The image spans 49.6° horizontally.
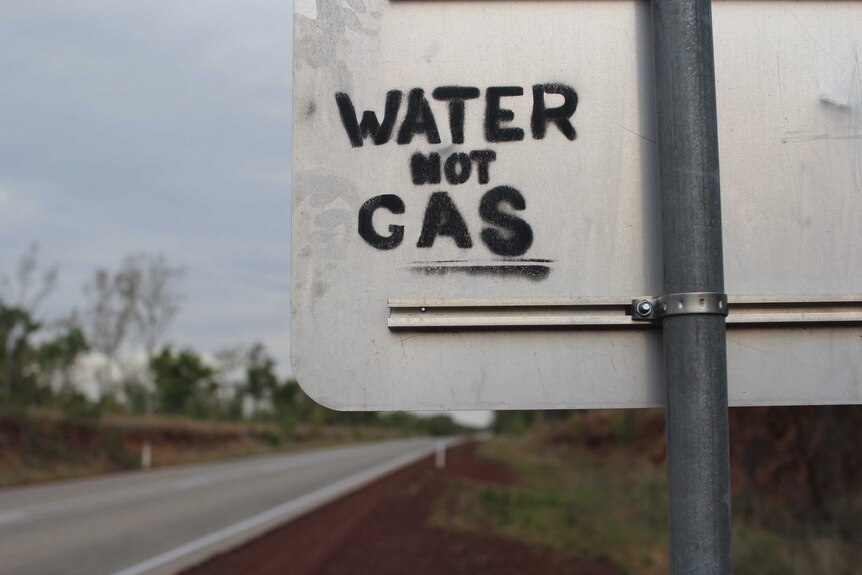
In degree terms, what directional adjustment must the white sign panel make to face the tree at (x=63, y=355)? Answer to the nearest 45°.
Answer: approximately 45° to its left

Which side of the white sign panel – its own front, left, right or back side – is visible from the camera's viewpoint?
back
